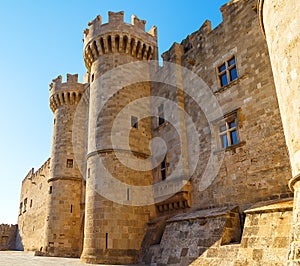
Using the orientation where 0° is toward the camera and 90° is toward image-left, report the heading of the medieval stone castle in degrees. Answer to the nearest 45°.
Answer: approximately 45°

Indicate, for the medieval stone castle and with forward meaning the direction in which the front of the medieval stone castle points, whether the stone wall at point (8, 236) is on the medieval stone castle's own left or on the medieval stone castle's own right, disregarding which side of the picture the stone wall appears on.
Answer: on the medieval stone castle's own right
